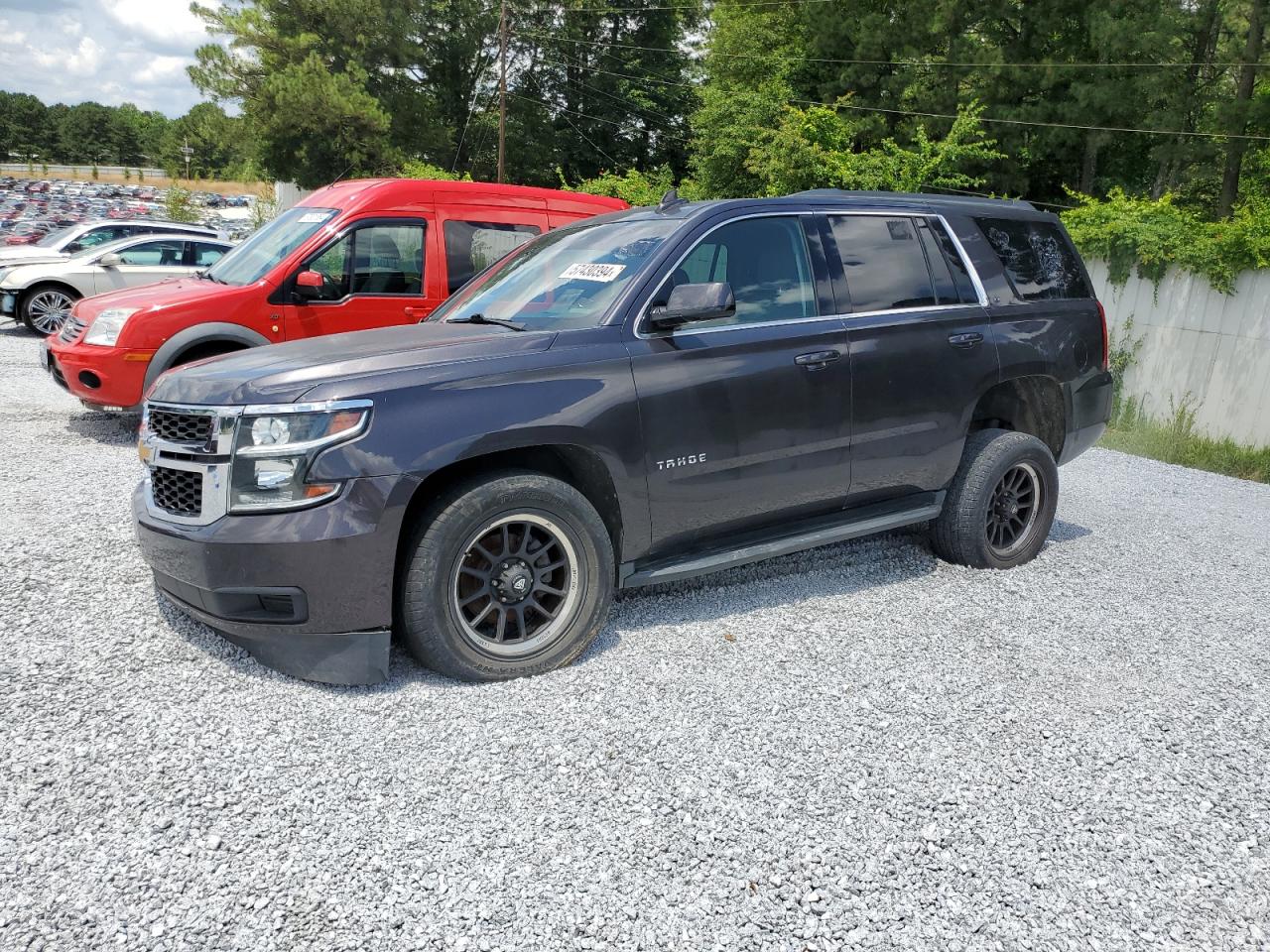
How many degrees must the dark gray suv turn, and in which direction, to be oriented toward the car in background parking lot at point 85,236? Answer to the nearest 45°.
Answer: approximately 90° to its right

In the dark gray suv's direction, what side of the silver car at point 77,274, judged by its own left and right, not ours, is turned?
left

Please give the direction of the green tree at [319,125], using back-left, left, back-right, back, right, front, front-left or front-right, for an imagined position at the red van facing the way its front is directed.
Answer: back-right

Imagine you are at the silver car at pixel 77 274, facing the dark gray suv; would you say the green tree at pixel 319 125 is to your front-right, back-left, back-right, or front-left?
back-left

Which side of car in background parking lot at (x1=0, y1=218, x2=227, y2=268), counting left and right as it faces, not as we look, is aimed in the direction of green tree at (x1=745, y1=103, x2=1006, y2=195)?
back

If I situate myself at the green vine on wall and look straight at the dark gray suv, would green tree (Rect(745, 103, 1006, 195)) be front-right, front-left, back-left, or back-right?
back-right

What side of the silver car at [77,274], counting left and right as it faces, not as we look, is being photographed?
left

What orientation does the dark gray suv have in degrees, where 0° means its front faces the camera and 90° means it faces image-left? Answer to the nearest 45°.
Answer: approximately 45°

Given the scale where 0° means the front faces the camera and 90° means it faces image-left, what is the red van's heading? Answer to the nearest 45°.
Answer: approximately 45°

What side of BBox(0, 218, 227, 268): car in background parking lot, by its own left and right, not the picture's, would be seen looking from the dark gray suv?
left

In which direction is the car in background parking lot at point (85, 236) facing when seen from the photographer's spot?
facing to the left of the viewer
